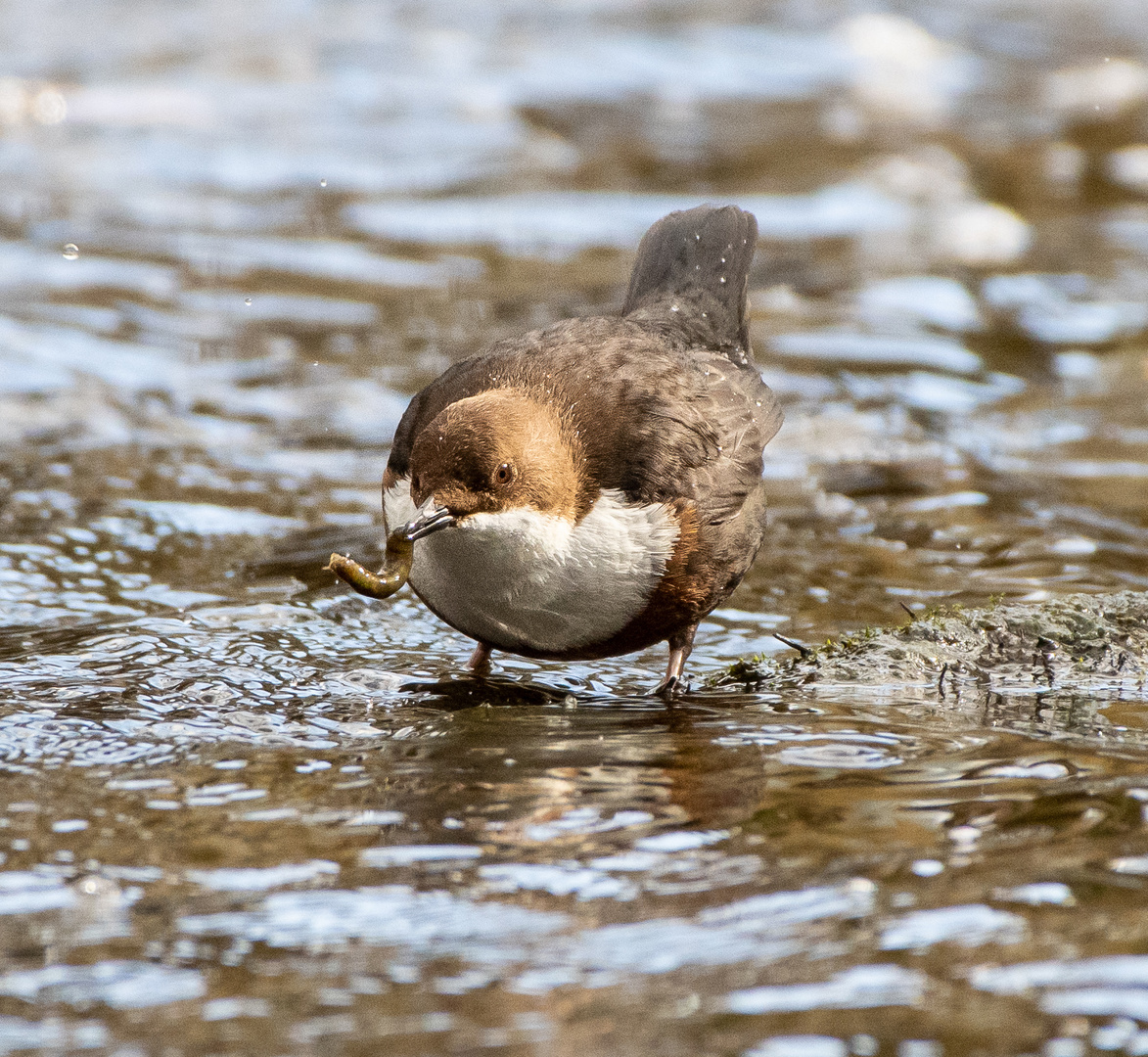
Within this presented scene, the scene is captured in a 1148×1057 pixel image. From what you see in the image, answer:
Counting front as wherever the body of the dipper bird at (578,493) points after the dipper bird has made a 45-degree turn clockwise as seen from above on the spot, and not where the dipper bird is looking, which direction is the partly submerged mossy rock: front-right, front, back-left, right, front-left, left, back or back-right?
back

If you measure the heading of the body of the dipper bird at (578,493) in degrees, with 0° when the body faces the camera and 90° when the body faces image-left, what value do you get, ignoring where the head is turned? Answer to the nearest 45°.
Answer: approximately 45°
